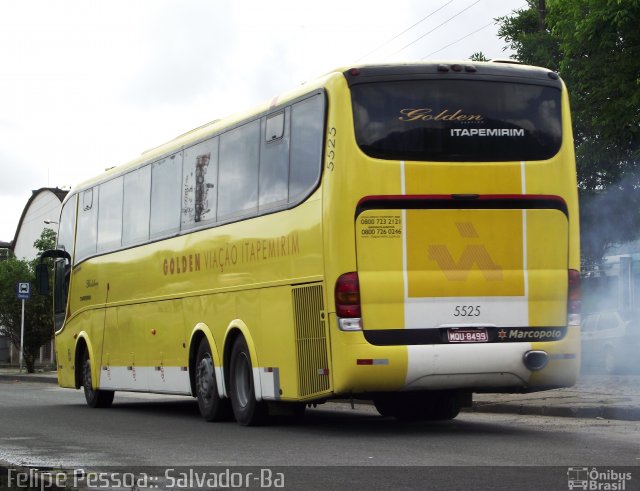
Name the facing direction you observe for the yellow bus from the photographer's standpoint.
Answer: facing away from the viewer and to the left of the viewer

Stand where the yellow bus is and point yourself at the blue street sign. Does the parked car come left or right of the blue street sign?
right

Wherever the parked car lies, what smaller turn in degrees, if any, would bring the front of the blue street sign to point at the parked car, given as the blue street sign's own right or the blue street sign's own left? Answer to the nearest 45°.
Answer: approximately 45° to the blue street sign's own left

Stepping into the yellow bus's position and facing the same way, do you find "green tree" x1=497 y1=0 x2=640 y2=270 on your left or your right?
on your right

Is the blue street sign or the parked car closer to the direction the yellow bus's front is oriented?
the blue street sign

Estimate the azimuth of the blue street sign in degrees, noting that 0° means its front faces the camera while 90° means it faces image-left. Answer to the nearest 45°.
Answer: approximately 0°
